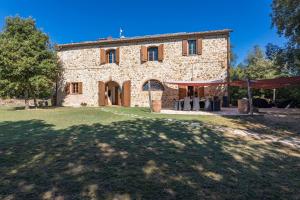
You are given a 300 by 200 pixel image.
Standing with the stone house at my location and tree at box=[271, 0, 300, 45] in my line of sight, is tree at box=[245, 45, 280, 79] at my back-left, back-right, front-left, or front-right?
front-left

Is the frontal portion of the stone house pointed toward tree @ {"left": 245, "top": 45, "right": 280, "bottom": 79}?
no

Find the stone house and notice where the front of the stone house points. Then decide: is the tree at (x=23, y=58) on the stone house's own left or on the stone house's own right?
on the stone house's own right

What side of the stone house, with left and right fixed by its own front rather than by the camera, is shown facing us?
front

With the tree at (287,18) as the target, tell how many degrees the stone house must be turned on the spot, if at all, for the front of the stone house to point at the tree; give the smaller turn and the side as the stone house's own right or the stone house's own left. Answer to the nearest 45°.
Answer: approximately 90° to the stone house's own left

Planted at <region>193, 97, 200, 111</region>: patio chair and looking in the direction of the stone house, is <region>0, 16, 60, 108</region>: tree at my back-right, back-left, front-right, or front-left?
front-left

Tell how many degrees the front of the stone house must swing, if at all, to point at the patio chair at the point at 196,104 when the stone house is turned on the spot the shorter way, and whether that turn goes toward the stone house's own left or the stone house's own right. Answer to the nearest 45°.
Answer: approximately 45° to the stone house's own left

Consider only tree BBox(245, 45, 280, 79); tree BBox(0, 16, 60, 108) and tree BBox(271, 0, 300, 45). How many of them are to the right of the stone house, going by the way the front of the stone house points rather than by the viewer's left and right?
1

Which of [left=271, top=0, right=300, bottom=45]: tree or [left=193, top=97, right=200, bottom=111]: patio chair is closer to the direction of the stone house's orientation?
the patio chair

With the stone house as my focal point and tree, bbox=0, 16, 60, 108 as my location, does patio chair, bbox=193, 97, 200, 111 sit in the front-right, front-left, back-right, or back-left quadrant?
front-right
